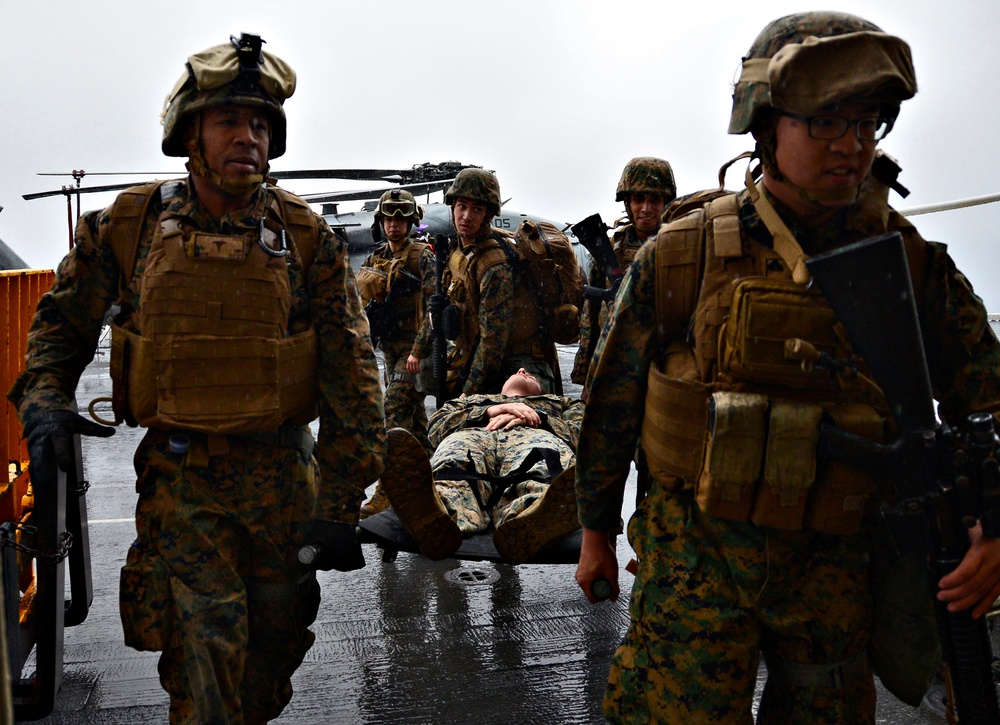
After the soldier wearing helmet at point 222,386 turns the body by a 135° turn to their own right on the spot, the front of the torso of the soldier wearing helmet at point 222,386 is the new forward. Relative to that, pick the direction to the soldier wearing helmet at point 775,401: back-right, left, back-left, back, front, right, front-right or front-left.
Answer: back

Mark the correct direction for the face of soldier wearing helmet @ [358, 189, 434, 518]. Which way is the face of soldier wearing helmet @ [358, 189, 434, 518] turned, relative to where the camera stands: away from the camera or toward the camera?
toward the camera

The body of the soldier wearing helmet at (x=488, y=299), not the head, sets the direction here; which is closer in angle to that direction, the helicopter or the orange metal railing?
the orange metal railing

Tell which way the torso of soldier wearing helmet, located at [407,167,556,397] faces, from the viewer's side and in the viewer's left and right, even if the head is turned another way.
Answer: facing the viewer and to the left of the viewer

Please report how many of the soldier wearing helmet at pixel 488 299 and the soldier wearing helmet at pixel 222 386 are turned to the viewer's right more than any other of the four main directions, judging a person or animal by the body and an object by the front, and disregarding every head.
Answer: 0

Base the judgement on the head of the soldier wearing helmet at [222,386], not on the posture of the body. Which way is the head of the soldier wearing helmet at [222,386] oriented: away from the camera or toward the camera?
toward the camera

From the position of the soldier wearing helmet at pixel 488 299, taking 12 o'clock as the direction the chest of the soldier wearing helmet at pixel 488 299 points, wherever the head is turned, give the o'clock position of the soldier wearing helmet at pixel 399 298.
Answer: the soldier wearing helmet at pixel 399 298 is roughly at 4 o'clock from the soldier wearing helmet at pixel 488 299.

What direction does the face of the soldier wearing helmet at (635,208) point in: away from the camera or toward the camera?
toward the camera

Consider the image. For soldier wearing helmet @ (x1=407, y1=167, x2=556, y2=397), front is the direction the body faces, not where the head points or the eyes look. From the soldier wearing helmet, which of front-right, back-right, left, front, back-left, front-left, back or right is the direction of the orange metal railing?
front

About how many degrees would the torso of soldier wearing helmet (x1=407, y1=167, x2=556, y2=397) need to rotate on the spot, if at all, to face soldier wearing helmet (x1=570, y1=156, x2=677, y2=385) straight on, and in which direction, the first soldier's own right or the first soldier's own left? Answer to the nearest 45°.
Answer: approximately 135° to the first soldier's own left

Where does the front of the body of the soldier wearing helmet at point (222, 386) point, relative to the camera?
toward the camera

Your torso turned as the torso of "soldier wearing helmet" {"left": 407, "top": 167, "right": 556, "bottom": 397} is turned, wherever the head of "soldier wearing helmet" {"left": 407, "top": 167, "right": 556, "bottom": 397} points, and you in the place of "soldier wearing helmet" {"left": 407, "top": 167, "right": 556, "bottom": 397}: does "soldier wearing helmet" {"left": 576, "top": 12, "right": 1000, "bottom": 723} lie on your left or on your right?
on your left

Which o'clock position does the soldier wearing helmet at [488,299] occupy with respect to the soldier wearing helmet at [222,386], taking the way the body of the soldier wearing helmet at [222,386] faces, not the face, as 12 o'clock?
the soldier wearing helmet at [488,299] is roughly at 7 o'clock from the soldier wearing helmet at [222,386].

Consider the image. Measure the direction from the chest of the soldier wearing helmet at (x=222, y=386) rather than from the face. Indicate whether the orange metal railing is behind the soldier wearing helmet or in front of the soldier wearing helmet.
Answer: behind

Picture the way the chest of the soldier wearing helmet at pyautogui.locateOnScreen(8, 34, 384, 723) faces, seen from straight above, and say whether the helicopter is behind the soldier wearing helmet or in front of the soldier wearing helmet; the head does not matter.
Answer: behind

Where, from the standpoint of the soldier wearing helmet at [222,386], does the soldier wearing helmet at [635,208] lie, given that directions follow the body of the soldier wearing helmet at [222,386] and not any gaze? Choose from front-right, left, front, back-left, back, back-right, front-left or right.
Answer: back-left
